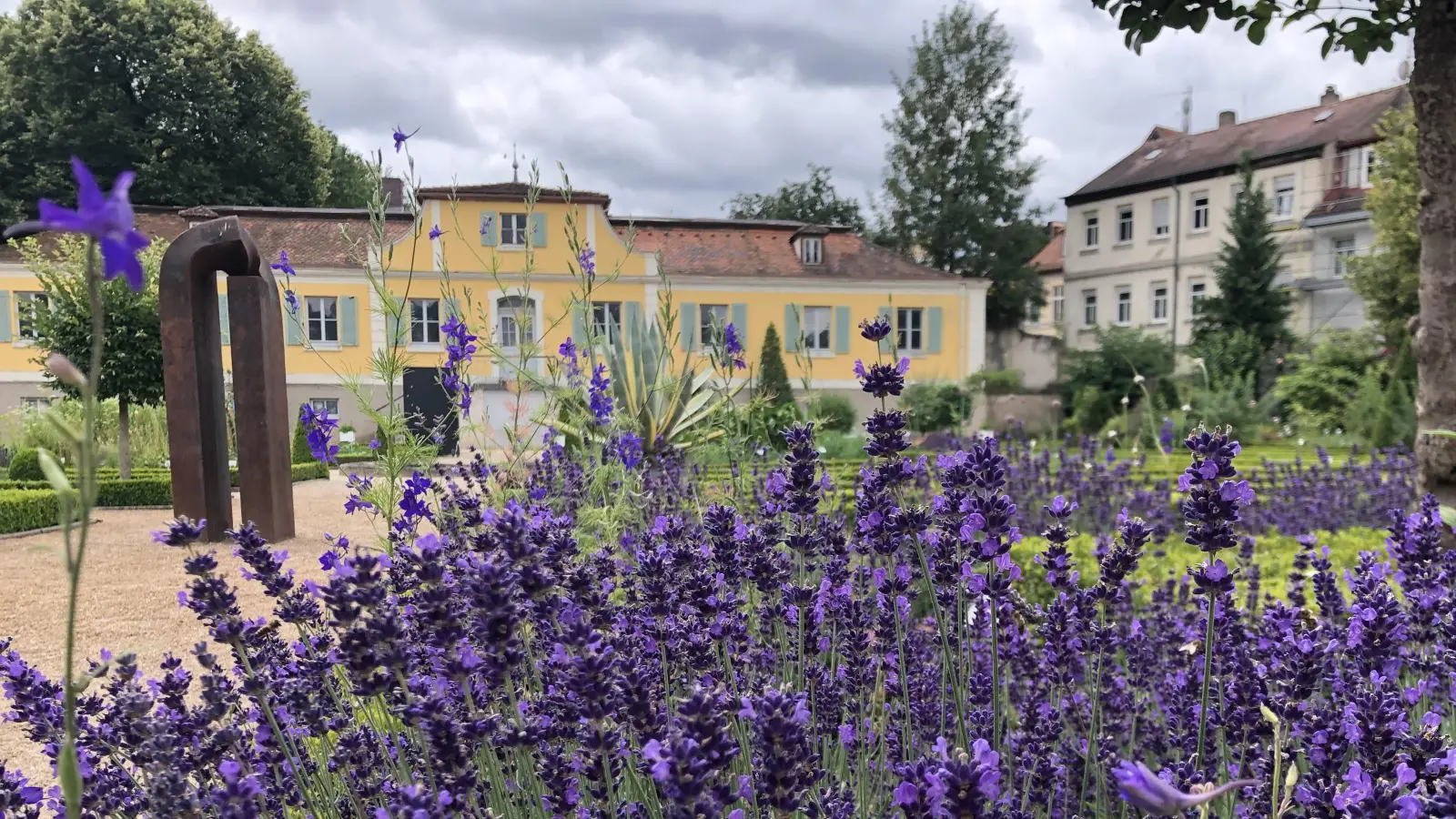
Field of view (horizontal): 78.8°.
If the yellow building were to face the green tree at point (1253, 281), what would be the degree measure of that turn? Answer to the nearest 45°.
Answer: approximately 90° to its left

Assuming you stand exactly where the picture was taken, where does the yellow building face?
facing the viewer

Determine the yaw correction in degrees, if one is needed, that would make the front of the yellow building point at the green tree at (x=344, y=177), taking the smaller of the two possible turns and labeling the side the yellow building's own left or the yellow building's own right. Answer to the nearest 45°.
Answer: approximately 135° to the yellow building's own right

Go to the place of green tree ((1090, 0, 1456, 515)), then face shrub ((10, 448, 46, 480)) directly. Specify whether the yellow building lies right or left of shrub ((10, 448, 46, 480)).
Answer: right

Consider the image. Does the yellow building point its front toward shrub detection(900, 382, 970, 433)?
no

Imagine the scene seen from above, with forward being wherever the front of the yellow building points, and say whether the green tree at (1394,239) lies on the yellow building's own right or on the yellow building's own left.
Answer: on the yellow building's own left

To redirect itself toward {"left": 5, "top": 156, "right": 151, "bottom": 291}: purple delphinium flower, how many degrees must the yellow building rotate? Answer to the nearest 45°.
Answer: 0° — it already faces it

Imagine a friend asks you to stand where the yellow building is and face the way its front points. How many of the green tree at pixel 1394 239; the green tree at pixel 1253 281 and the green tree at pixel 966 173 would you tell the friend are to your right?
0

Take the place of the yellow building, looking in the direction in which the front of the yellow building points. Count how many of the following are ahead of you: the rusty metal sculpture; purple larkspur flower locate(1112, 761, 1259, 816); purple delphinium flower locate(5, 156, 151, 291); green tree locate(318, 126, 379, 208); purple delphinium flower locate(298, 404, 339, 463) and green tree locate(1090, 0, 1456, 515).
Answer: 5

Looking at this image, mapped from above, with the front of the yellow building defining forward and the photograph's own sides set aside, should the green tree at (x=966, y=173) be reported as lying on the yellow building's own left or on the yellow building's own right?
on the yellow building's own left

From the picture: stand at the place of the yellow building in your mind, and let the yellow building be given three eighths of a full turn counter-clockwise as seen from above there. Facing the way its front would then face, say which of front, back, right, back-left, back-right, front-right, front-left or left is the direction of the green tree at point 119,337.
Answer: back

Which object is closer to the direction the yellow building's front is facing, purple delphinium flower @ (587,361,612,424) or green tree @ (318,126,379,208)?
the purple delphinium flower

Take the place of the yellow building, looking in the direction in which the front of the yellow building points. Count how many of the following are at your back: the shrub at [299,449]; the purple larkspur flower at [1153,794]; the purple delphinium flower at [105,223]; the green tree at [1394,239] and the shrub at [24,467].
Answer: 0

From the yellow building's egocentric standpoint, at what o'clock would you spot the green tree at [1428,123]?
The green tree is roughly at 12 o'clock from the yellow building.

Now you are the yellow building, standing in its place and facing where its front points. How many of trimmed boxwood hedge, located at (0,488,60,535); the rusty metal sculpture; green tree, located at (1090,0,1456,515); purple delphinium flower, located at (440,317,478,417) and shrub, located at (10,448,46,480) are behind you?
0

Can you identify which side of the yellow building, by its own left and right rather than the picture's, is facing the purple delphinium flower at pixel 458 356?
front

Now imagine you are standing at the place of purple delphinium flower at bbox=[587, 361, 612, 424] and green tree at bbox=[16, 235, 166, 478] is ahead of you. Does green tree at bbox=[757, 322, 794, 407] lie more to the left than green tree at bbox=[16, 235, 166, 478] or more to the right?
right

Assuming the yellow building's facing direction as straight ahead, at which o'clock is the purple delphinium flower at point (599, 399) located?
The purple delphinium flower is roughly at 12 o'clock from the yellow building.

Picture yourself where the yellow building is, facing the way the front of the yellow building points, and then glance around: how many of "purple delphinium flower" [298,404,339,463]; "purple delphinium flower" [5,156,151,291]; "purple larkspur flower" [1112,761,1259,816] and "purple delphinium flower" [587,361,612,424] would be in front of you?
4
